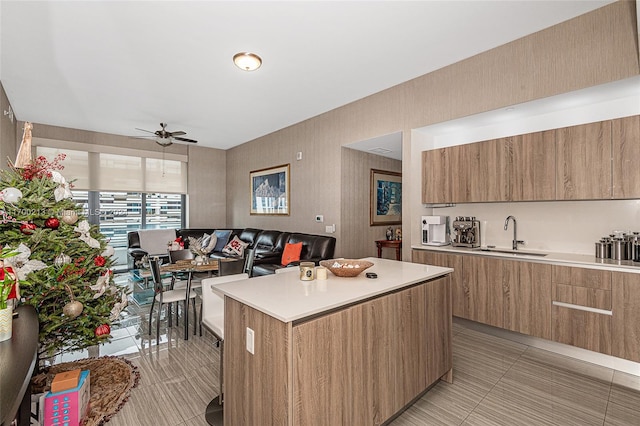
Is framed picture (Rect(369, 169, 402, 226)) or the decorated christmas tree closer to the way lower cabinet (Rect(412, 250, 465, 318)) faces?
the decorated christmas tree

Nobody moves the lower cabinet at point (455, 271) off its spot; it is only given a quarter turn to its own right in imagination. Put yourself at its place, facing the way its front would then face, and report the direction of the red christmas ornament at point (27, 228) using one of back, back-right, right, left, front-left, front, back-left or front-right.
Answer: left

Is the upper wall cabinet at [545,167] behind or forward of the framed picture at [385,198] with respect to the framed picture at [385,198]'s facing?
forward

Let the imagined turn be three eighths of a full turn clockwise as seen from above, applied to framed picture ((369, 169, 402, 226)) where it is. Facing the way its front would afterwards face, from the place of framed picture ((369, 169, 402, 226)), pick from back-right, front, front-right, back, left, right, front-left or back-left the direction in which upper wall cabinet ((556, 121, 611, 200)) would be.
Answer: back-left

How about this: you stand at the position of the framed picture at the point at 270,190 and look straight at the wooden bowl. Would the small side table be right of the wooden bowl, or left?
left

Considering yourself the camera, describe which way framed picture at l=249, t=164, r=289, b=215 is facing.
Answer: facing the viewer and to the left of the viewer

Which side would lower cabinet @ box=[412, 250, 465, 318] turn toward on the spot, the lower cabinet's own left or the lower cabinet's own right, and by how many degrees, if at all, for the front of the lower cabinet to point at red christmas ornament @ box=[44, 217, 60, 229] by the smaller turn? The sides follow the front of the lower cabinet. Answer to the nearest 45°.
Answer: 0° — it already faces it

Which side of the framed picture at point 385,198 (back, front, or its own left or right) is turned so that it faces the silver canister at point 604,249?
front

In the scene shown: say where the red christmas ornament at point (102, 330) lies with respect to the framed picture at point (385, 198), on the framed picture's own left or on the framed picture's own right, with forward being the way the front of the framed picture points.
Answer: on the framed picture's own right

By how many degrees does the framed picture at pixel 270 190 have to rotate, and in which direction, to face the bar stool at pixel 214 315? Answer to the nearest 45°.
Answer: approximately 45° to its left

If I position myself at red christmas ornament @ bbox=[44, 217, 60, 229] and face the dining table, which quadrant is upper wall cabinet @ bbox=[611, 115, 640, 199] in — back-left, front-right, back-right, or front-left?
front-right
